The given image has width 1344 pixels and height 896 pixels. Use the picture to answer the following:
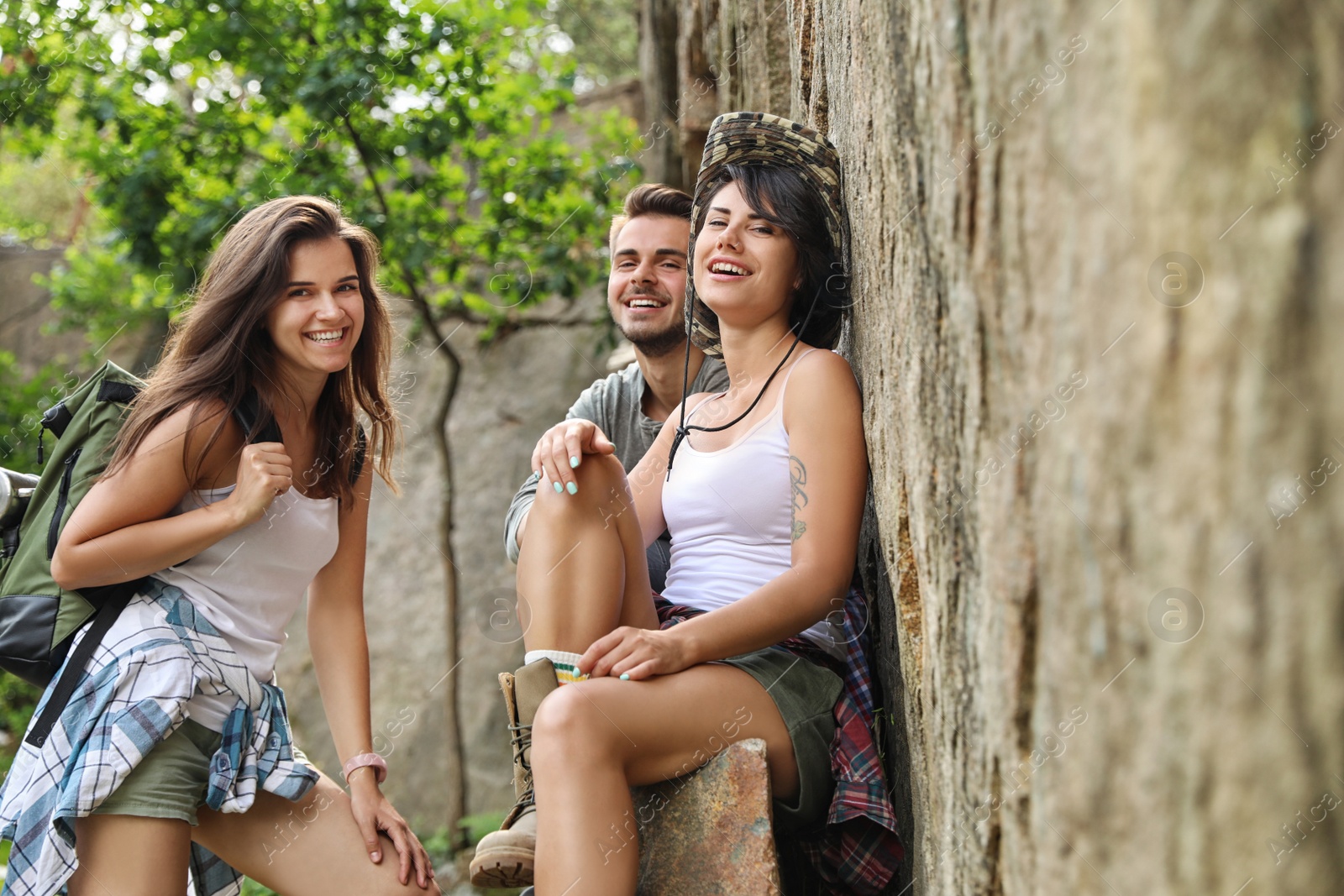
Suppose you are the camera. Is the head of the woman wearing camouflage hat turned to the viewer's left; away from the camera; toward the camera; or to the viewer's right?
toward the camera

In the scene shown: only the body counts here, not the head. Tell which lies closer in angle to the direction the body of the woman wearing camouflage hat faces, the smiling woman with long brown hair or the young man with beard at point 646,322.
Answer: the smiling woman with long brown hair

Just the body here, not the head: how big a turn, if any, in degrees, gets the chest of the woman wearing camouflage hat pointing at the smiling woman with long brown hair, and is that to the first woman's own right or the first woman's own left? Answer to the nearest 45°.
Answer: approximately 45° to the first woman's own right

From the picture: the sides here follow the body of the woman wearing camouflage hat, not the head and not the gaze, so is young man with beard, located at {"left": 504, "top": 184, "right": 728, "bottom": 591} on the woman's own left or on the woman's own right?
on the woman's own right

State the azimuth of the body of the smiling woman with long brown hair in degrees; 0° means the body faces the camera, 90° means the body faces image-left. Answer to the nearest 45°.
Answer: approximately 315°

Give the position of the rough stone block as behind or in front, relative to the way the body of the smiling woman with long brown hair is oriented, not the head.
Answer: in front

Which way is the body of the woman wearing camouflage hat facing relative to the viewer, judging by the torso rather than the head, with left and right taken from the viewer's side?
facing the viewer and to the left of the viewer

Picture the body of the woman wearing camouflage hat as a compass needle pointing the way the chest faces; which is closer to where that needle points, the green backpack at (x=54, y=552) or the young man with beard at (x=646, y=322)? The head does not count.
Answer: the green backpack

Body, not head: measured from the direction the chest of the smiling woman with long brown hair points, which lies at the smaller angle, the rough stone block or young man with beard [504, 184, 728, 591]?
the rough stone block

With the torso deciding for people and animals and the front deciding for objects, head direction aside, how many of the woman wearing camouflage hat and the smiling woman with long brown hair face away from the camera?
0

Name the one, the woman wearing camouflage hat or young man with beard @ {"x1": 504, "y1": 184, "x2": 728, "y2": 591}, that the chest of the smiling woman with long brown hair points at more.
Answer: the woman wearing camouflage hat

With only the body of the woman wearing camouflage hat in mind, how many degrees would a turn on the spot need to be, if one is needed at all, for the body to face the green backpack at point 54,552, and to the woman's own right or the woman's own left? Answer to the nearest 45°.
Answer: approximately 45° to the woman's own right
